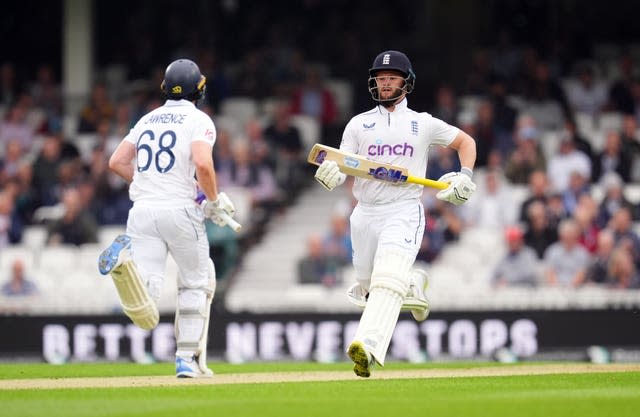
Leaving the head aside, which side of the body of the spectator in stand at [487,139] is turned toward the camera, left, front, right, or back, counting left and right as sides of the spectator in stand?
front

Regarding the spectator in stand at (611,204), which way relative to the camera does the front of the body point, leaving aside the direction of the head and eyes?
toward the camera

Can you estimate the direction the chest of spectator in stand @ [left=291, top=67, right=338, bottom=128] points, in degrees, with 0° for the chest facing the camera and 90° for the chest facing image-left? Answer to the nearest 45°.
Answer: approximately 0°

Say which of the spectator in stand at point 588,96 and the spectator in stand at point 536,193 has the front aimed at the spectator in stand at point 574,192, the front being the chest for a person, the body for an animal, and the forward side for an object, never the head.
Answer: the spectator in stand at point 588,96

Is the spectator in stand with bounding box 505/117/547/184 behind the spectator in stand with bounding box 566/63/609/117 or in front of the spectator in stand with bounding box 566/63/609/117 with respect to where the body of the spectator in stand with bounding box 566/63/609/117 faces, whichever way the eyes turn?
in front

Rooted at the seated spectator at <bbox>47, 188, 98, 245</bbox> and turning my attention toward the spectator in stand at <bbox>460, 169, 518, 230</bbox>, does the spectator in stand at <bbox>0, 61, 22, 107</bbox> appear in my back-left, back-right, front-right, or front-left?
back-left

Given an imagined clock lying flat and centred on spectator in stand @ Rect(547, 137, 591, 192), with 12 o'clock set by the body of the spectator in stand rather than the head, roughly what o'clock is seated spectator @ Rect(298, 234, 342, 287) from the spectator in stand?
The seated spectator is roughly at 2 o'clock from the spectator in stand.

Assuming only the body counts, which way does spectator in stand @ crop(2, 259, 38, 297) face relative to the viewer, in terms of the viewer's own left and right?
facing the viewer

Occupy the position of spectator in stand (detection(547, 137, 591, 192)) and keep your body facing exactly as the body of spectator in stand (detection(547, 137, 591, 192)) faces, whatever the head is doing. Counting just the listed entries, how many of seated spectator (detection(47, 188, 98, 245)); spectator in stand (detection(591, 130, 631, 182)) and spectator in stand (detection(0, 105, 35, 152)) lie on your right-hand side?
2

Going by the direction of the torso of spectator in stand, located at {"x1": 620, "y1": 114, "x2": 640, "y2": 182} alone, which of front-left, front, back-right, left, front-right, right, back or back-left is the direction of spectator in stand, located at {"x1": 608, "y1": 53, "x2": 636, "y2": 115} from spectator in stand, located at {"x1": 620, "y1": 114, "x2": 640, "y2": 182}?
back
